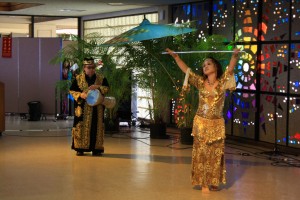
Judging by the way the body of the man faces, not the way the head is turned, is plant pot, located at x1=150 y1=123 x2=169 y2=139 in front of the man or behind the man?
behind

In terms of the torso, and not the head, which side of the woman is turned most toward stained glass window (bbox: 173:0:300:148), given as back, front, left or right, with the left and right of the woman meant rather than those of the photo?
back

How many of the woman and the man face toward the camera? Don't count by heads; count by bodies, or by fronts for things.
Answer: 2

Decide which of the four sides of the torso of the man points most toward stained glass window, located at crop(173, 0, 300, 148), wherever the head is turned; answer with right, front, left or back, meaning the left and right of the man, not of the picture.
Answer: left

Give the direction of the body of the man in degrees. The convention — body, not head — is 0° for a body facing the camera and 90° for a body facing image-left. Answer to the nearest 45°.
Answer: approximately 0°

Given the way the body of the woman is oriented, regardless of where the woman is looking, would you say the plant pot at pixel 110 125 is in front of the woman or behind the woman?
behind

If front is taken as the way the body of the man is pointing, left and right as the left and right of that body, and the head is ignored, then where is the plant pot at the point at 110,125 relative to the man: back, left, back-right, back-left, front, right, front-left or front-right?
back

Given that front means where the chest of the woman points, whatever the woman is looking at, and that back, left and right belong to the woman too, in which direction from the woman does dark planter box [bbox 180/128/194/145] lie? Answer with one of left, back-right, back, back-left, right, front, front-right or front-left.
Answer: back

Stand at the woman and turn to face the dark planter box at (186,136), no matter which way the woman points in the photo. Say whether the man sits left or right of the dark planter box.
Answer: left
